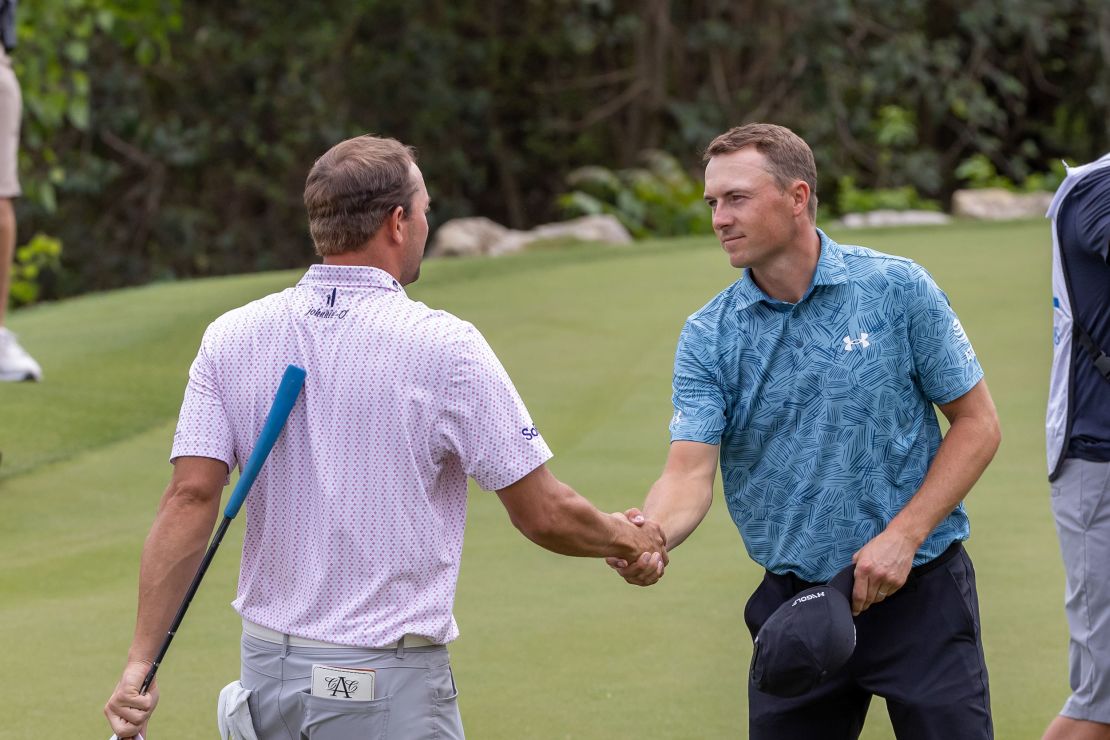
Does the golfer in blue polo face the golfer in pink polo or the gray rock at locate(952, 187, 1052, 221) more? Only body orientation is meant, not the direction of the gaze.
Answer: the golfer in pink polo

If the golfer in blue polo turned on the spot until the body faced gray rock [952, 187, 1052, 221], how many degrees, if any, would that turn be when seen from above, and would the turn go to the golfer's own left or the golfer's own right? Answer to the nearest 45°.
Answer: approximately 135° to the golfer's own right

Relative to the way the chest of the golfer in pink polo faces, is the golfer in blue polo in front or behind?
in front

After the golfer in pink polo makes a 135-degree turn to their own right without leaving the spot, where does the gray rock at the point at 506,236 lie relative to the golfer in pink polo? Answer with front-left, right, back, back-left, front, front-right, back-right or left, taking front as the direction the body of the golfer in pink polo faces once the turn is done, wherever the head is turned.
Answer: back

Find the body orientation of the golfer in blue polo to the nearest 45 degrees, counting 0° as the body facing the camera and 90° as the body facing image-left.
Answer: approximately 45°

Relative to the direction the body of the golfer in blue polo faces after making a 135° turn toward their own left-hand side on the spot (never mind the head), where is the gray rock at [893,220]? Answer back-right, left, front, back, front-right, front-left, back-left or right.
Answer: left

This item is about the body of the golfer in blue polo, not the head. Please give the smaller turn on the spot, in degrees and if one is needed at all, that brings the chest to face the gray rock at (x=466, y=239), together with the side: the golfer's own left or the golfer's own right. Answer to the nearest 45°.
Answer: approximately 135° to the golfer's own right

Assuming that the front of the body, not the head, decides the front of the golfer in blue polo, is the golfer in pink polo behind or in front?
in front

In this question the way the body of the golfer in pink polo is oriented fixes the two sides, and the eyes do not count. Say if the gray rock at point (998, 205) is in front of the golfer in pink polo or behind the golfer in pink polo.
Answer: in front

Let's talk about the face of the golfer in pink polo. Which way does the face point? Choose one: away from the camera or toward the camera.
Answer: away from the camera

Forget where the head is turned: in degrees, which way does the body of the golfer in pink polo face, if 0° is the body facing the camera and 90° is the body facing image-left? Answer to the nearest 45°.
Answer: approximately 225°

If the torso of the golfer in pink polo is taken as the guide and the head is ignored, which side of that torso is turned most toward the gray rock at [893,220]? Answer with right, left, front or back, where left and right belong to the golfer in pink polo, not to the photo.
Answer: front

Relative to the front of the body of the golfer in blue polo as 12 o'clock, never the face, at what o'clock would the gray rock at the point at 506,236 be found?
The gray rock is roughly at 4 o'clock from the golfer in blue polo.

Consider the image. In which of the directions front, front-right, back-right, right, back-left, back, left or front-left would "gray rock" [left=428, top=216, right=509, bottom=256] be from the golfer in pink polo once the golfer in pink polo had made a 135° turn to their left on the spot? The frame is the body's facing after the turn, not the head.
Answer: right

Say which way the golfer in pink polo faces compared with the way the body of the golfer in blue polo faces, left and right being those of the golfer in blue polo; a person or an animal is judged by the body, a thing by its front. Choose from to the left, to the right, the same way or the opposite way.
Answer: the opposite way
